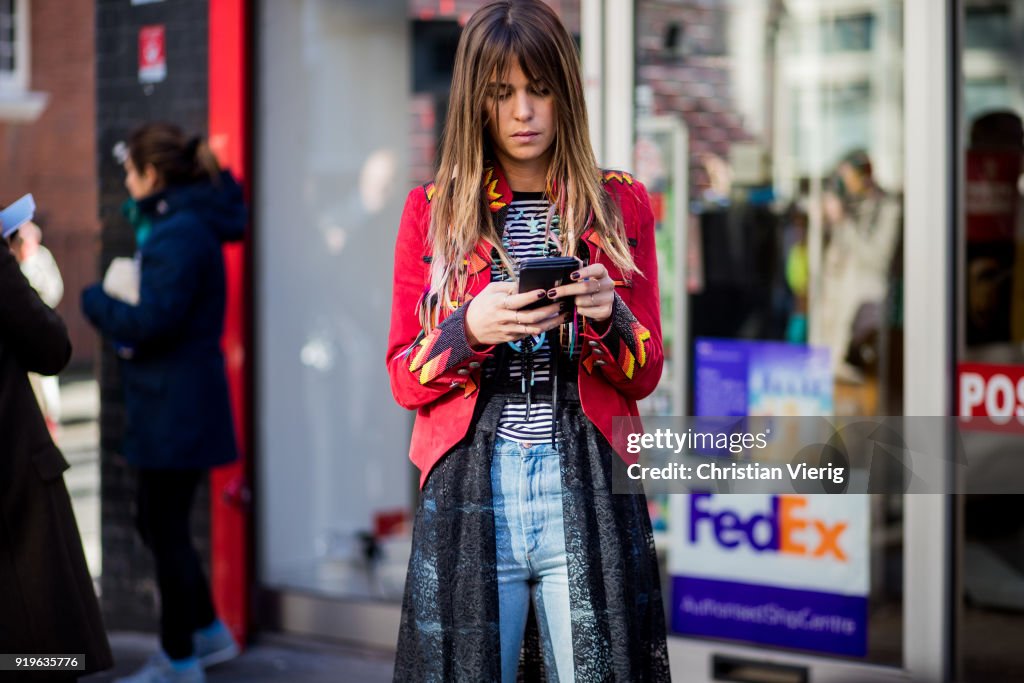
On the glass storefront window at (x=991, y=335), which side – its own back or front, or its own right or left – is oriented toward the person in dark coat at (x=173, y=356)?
right

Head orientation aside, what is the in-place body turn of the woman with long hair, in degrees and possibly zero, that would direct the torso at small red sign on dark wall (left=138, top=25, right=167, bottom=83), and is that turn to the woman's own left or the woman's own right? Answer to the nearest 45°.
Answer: approximately 135° to the woman's own right

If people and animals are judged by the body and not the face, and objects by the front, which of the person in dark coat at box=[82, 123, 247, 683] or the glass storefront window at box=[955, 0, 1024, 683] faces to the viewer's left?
the person in dark coat

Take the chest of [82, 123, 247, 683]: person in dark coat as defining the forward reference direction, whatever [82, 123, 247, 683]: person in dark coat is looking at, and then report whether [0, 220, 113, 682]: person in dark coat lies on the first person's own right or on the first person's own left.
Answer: on the first person's own left

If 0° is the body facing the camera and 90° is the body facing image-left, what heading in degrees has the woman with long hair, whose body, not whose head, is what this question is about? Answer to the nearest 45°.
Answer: approximately 0°

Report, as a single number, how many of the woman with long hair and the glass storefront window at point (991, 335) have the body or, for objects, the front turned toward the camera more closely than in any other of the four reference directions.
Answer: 2

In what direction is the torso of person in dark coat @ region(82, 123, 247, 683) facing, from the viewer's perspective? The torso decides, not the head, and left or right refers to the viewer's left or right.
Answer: facing to the left of the viewer

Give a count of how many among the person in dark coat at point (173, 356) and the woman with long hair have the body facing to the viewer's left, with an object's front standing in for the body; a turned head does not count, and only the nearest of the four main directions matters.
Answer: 1

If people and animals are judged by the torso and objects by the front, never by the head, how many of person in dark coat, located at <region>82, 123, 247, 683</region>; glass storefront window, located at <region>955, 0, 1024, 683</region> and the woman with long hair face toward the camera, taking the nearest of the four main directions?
2

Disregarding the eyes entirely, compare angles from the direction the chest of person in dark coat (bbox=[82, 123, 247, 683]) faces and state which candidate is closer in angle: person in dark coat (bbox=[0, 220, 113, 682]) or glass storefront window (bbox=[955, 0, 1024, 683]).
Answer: the person in dark coat

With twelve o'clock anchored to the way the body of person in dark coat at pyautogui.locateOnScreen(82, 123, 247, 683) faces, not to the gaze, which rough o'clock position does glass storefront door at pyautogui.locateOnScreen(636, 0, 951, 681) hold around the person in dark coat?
The glass storefront door is roughly at 6 o'clock from the person in dark coat.

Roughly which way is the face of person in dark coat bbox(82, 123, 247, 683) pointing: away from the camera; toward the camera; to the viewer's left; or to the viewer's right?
to the viewer's left
